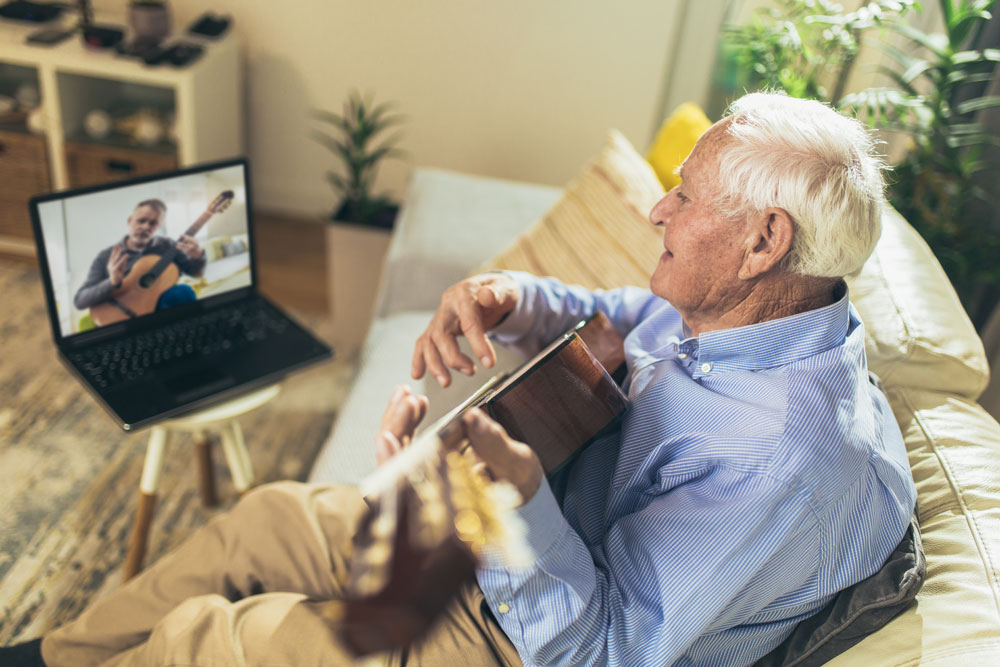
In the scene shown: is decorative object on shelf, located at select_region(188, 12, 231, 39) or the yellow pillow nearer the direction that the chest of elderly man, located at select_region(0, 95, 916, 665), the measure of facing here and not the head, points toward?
the decorative object on shelf

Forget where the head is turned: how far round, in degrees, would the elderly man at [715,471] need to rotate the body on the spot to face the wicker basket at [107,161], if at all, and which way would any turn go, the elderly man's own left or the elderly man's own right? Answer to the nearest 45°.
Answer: approximately 45° to the elderly man's own right

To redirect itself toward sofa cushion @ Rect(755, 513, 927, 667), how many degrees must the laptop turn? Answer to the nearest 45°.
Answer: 0° — it already faces it

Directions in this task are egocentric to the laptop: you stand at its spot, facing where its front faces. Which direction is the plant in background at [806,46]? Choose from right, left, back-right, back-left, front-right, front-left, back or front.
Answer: front-left

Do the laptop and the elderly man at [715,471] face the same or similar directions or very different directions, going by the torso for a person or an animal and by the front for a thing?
very different directions

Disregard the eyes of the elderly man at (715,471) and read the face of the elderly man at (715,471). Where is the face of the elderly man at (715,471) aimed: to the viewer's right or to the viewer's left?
to the viewer's left

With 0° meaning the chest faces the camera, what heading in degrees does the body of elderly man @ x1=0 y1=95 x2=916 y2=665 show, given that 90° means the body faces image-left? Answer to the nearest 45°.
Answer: approximately 90°

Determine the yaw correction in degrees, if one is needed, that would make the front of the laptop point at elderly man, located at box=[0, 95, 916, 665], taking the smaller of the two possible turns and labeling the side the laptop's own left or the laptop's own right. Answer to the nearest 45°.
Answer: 0° — it already faces them

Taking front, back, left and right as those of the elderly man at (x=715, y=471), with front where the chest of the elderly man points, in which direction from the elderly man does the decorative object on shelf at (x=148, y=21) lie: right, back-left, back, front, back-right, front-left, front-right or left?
front-right

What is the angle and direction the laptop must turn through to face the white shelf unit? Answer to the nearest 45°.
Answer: approximately 135° to its left

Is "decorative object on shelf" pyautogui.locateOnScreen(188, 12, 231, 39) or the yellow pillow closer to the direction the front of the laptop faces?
the yellow pillow

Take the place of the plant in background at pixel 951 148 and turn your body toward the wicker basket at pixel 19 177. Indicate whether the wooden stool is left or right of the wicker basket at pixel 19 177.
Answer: left

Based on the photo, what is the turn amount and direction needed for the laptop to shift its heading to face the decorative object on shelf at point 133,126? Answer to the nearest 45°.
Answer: approximately 135° to its left

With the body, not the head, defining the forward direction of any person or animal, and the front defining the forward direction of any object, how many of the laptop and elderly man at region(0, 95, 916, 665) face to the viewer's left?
1

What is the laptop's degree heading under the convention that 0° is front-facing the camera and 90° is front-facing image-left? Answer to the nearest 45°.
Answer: approximately 315°

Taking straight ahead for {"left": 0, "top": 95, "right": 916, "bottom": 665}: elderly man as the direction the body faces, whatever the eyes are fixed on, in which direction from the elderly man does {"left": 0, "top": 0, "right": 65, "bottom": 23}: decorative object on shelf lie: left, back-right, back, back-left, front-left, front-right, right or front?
front-right
